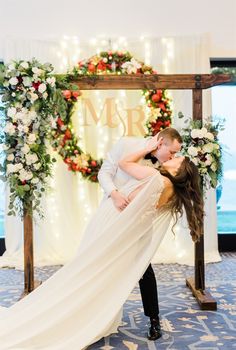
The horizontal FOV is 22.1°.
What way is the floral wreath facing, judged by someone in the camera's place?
facing the viewer

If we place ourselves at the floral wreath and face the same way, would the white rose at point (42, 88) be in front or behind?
in front

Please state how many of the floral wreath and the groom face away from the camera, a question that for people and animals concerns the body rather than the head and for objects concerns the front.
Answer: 0

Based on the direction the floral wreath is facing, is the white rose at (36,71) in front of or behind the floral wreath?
in front
